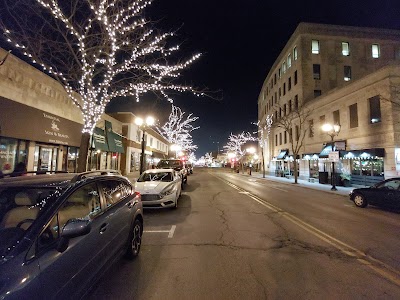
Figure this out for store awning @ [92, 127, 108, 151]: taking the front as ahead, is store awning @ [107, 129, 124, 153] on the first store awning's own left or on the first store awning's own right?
on the first store awning's own left

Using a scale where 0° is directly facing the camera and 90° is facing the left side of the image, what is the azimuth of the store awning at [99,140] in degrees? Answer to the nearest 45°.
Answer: approximately 315°

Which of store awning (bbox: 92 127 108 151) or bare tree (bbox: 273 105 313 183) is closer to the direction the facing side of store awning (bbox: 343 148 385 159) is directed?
the store awning

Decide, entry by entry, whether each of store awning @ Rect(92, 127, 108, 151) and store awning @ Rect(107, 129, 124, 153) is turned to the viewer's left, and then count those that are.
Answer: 0

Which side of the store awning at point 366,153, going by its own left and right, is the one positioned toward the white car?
front

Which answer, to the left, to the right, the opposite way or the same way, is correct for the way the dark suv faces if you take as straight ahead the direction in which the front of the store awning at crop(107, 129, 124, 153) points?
to the right

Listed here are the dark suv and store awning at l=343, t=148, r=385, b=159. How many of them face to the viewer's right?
0

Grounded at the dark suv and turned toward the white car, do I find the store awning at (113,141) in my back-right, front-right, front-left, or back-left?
front-left

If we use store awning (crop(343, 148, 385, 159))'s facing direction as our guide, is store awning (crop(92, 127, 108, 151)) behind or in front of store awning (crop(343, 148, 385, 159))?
in front

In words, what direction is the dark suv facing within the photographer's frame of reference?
facing the viewer and to the left of the viewer

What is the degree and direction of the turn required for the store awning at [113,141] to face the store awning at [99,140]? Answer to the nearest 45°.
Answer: approximately 45° to its right

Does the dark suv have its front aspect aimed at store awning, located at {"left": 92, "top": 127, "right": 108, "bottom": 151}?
no

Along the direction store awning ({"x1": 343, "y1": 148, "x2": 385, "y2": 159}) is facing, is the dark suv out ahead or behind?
ahead

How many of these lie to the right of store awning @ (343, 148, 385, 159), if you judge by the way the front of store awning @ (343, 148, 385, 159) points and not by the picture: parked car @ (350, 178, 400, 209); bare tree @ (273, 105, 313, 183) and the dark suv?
1

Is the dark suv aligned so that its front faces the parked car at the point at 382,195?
no

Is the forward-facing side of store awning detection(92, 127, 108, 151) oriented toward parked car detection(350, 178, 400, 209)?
yes

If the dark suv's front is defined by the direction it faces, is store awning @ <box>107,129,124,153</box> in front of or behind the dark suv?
behind

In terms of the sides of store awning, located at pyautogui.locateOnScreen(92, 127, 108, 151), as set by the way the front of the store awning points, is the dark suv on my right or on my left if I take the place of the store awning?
on my right
